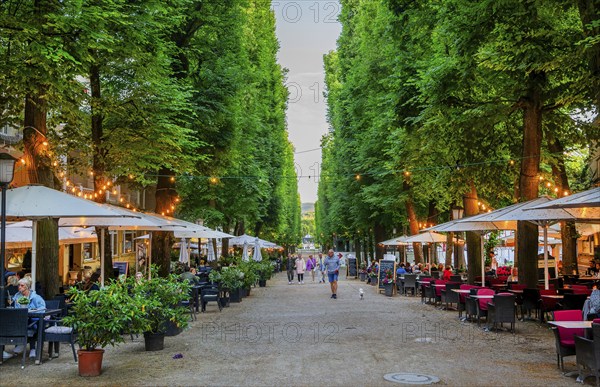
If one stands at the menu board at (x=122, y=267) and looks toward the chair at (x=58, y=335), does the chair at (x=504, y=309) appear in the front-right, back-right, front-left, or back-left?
front-left

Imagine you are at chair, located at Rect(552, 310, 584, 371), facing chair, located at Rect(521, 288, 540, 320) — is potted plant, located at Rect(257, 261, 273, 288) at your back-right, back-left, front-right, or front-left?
front-left

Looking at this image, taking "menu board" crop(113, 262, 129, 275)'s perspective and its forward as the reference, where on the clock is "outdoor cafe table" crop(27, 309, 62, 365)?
The outdoor cafe table is roughly at 12 o'clock from the menu board.

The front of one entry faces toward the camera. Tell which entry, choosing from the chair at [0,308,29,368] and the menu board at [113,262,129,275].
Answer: the menu board

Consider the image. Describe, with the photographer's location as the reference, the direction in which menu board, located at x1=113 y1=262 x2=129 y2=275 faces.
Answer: facing the viewer

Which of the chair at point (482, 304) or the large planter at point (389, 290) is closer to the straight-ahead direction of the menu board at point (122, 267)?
the chair
